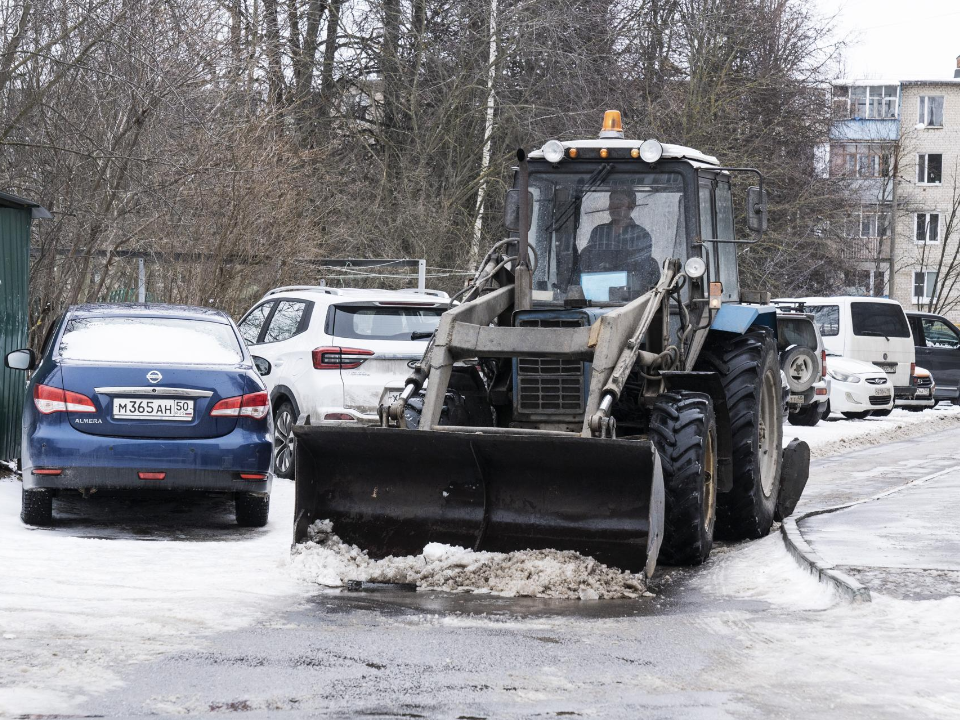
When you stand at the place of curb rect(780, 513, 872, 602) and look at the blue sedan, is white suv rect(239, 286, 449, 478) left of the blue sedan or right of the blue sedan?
right

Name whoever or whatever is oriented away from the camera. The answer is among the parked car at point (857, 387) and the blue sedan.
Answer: the blue sedan

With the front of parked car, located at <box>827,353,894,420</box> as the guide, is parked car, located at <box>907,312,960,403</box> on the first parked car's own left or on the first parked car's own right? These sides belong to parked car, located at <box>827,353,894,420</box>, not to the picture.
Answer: on the first parked car's own left

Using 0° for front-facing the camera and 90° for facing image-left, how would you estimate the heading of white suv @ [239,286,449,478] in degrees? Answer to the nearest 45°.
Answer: approximately 135°

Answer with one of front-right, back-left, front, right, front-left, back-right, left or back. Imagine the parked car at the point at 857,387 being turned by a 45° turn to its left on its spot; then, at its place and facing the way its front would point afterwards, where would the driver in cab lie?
right

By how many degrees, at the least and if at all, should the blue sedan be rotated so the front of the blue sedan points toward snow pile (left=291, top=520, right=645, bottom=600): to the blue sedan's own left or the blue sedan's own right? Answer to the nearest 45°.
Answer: approximately 135° to the blue sedan's own right

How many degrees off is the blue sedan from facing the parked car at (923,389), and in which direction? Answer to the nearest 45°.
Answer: approximately 45° to its right

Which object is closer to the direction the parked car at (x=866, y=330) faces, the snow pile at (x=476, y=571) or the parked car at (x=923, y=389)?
the parked car

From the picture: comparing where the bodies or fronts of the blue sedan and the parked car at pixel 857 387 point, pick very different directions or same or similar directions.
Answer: very different directions

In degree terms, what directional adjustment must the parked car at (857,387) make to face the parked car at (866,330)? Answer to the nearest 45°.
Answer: approximately 135° to its left

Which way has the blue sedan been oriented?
away from the camera

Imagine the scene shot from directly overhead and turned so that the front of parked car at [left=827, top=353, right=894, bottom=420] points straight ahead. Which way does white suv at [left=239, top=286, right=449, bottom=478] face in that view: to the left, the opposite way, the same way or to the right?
the opposite way

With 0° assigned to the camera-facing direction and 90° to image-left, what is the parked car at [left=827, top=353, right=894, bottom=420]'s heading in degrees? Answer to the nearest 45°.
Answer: approximately 315°

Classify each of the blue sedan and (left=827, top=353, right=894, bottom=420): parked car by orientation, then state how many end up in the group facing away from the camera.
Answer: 1

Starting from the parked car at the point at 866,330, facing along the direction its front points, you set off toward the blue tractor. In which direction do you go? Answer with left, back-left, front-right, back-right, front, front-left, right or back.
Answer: back-left

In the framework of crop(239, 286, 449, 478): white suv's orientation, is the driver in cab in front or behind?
behind
